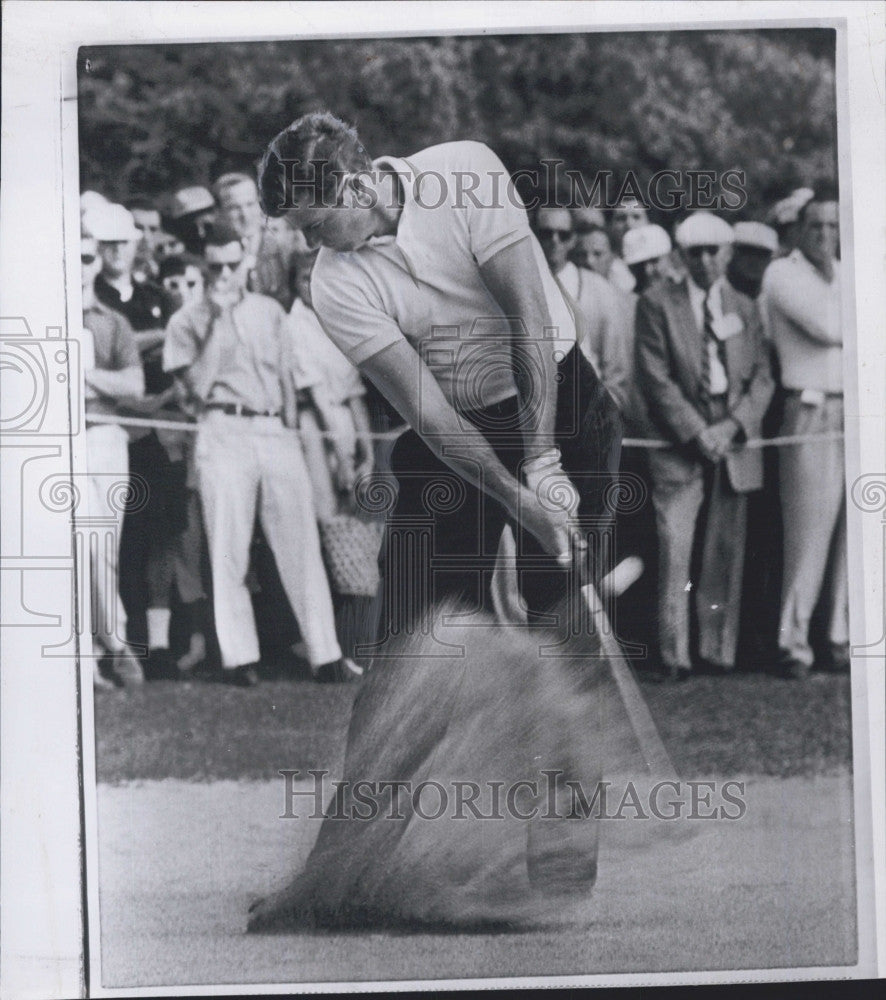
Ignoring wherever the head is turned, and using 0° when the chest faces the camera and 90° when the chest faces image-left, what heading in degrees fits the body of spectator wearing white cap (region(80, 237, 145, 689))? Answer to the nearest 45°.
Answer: approximately 0°

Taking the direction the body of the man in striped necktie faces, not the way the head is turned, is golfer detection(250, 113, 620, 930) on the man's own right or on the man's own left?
on the man's own right

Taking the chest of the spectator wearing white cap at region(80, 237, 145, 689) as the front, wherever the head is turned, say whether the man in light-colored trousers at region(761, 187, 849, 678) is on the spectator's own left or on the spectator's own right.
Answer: on the spectator's own left

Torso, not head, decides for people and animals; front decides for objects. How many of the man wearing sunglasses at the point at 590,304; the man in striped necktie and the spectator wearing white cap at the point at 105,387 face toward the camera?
3

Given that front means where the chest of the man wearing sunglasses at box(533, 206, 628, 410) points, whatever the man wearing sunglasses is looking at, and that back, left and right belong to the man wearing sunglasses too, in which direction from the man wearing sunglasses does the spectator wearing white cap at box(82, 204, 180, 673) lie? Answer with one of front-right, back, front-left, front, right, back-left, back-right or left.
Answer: right

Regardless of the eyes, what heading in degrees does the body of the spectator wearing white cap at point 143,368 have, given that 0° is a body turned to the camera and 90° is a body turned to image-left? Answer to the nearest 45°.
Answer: approximately 0°

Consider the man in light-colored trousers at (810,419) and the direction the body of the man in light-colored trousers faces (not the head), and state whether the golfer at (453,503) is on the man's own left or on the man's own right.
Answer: on the man's own right

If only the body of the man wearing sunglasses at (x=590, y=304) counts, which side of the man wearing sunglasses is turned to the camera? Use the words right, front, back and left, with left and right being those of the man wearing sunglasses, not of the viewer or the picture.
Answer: front

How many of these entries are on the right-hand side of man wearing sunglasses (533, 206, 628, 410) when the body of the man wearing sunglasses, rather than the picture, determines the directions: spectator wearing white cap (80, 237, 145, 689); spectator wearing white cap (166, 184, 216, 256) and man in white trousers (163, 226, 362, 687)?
3
